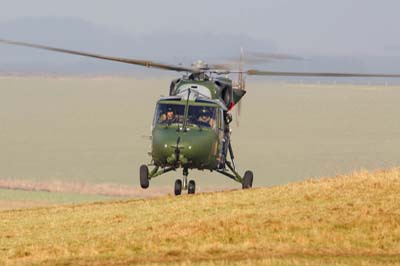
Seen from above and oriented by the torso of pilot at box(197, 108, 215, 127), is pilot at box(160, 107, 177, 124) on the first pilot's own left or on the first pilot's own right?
on the first pilot's own right

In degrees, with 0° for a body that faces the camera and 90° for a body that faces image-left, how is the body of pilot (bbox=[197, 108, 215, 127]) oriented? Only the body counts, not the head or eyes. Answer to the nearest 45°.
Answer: approximately 0°

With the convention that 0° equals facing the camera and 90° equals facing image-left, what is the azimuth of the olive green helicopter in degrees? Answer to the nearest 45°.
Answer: approximately 0°
